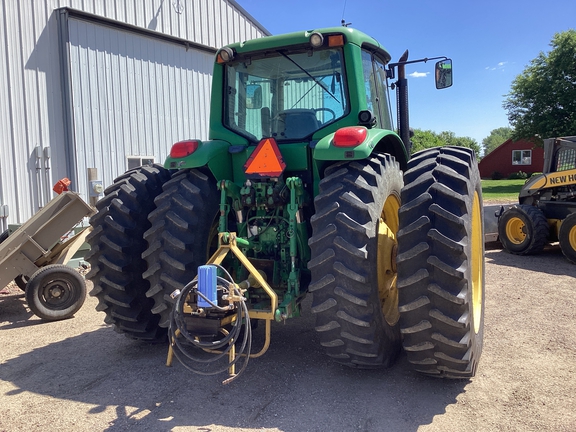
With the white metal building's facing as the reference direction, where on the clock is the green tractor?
The green tractor is roughly at 1 o'clock from the white metal building.

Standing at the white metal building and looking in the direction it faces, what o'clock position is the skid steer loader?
The skid steer loader is roughly at 11 o'clock from the white metal building.

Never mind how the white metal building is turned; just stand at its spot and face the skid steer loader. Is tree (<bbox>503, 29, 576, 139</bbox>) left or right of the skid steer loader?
left

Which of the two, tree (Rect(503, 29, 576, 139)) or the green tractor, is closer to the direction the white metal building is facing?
the green tractor

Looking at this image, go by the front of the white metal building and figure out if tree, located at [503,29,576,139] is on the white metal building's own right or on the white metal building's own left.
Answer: on the white metal building's own left

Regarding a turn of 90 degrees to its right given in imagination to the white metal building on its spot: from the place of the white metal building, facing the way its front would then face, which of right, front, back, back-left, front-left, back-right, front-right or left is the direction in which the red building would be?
back

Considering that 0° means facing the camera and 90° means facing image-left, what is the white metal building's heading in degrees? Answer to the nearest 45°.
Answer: approximately 315°
